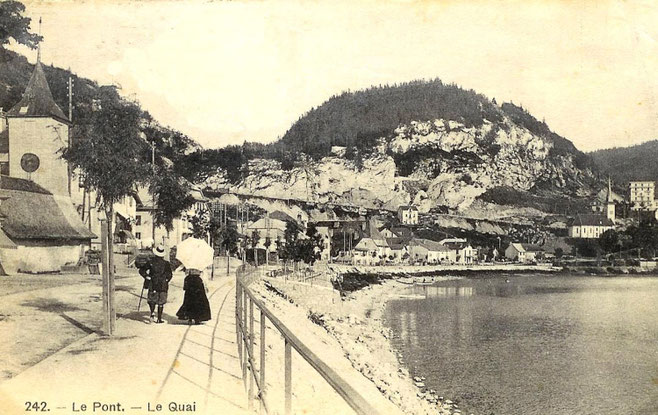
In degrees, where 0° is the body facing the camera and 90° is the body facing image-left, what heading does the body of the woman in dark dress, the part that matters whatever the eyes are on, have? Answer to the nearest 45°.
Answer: approximately 180°
